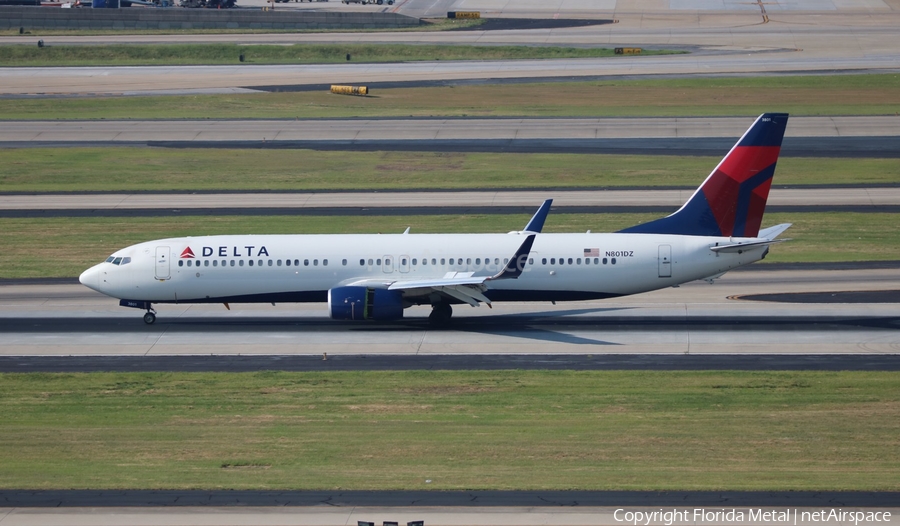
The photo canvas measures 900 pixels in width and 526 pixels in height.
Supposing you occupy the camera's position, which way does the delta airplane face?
facing to the left of the viewer
